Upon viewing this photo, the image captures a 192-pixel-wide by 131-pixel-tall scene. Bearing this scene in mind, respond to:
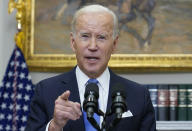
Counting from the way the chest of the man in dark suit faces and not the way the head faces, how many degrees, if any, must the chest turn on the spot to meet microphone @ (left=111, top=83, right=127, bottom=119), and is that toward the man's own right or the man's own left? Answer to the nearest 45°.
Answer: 0° — they already face it

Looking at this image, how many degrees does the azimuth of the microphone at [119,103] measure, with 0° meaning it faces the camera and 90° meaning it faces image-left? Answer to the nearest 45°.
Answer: approximately 180°

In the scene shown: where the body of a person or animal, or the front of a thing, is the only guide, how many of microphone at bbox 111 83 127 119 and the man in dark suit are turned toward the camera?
1

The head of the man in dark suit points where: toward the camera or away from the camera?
toward the camera

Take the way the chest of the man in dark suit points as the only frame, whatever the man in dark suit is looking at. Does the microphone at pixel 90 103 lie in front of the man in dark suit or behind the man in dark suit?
in front

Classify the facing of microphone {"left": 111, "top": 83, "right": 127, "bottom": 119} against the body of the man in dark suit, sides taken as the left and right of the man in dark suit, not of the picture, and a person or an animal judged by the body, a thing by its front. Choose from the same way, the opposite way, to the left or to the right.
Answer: the opposite way

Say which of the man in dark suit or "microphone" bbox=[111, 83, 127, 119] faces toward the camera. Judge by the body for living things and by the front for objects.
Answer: the man in dark suit

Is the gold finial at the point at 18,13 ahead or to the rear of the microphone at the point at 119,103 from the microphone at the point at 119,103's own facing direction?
ahead

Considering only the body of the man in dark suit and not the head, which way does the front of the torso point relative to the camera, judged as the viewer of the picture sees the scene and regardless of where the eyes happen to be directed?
toward the camera

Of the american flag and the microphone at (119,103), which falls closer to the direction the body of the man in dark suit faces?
the microphone
